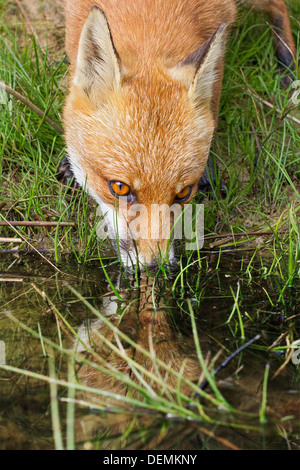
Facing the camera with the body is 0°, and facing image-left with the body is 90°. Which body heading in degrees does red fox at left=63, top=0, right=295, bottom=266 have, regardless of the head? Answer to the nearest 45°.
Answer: approximately 0°
